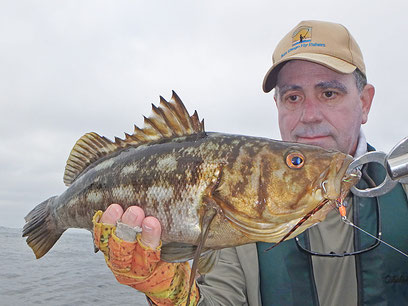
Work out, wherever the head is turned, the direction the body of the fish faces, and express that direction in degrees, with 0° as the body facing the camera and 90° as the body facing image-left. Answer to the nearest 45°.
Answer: approximately 270°
